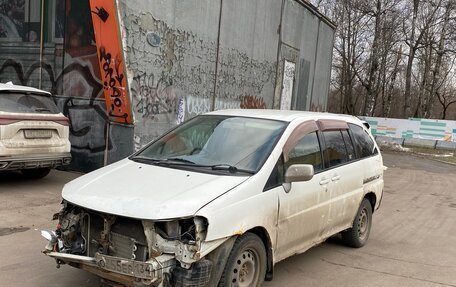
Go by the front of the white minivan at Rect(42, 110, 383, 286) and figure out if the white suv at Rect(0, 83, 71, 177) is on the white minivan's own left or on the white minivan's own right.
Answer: on the white minivan's own right

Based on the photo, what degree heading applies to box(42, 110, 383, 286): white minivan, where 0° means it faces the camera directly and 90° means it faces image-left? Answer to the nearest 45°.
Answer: approximately 45°
